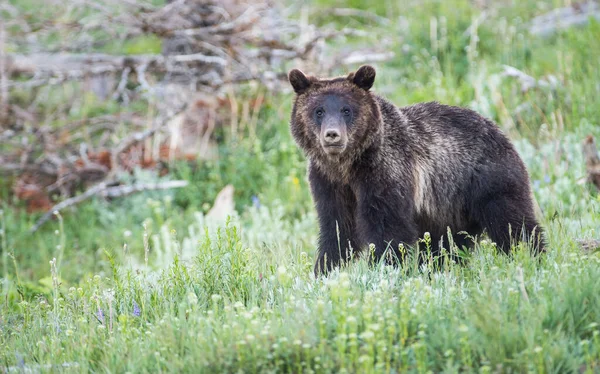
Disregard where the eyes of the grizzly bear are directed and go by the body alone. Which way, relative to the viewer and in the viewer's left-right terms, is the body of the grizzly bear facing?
facing the viewer and to the left of the viewer

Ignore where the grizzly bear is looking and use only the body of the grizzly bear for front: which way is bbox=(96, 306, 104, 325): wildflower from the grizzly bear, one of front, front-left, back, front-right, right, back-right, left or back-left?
front

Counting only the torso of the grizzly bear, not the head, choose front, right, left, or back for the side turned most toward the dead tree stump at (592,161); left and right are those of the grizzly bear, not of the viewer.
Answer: back

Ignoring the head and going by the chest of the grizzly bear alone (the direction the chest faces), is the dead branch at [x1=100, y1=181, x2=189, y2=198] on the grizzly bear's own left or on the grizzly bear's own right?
on the grizzly bear's own right

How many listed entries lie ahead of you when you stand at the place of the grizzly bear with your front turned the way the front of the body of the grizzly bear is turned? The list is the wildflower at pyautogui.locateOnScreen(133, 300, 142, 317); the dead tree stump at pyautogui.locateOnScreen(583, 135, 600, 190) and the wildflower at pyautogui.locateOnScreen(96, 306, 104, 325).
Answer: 2

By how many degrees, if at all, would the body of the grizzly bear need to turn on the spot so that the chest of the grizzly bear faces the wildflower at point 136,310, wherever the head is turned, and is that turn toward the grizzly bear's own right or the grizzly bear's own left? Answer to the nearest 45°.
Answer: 0° — it already faces it

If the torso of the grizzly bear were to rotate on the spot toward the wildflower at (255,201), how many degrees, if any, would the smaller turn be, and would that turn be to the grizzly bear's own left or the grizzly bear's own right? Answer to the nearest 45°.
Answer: approximately 90° to the grizzly bear's own right

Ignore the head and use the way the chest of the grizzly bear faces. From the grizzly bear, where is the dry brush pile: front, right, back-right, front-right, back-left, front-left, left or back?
right

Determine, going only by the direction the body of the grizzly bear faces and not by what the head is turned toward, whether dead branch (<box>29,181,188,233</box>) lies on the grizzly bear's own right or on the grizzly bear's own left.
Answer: on the grizzly bear's own right
